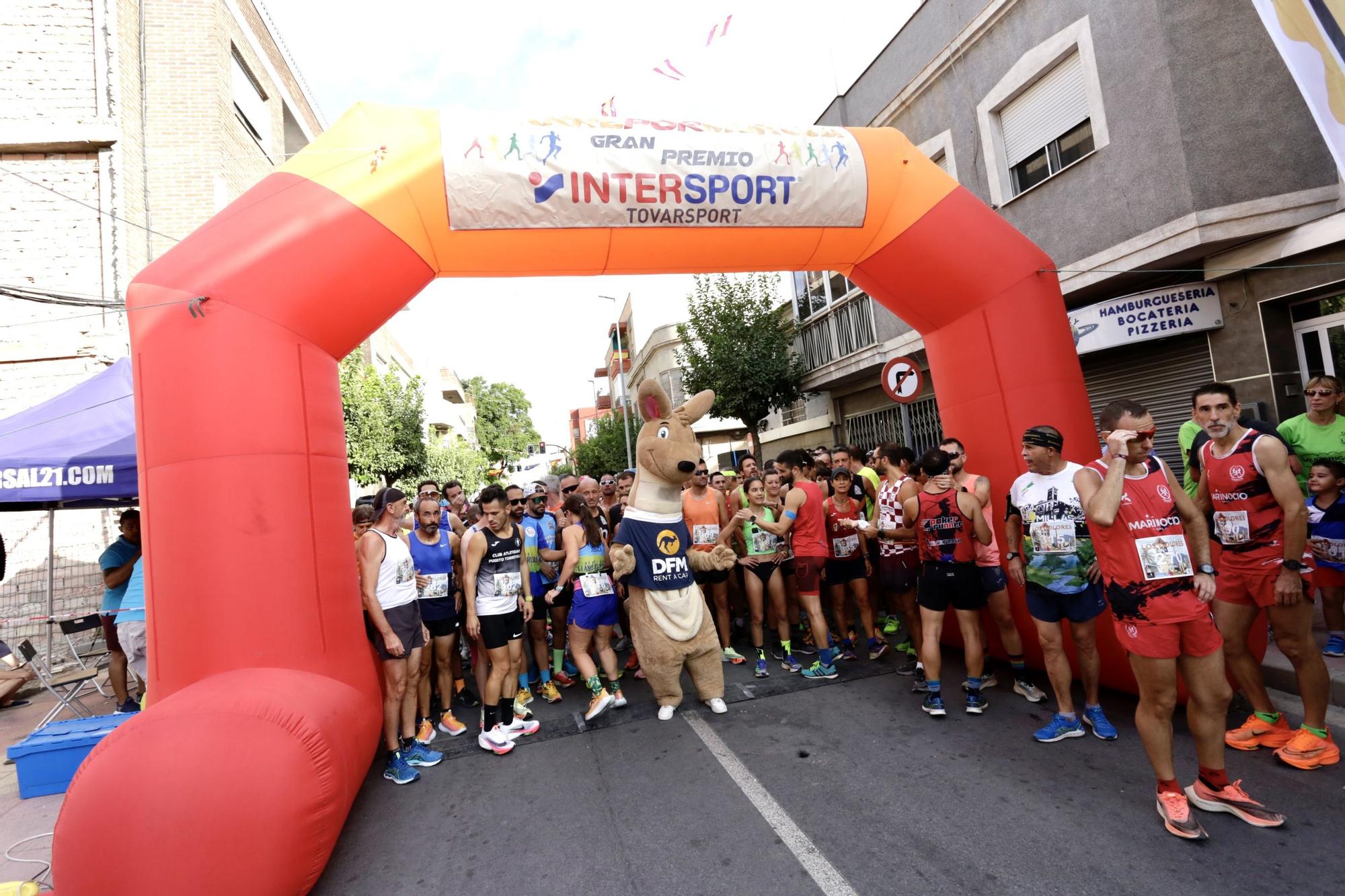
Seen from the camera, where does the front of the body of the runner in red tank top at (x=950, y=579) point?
away from the camera

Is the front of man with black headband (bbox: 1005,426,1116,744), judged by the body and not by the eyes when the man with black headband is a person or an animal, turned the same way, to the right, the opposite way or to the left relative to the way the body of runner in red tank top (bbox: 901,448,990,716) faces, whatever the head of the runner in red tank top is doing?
the opposite way

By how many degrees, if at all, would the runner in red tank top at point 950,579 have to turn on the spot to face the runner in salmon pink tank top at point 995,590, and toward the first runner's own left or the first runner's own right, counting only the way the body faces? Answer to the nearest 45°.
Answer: approximately 45° to the first runner's own right

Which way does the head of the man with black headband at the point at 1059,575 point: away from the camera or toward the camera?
toward the camera

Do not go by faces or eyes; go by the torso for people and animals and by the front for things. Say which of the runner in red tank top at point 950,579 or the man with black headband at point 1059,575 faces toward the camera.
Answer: the man with black headband

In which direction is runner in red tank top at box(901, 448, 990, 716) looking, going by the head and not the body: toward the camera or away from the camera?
away from the camera

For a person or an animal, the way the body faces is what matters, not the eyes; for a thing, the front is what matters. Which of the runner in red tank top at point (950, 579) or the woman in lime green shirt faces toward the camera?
the woman in lime green shirt

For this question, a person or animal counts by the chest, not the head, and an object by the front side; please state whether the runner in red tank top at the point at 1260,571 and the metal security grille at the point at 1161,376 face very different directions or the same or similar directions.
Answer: same or similar directions

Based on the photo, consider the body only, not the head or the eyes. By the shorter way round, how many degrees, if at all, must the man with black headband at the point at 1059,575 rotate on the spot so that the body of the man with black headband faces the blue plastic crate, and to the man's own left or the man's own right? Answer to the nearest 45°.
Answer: approximately 45° to the man's own right

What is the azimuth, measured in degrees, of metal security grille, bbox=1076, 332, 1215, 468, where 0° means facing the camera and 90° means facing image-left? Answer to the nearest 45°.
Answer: approximately 45°

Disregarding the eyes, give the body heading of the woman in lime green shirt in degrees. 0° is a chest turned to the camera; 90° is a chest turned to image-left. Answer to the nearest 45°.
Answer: approximately 0°

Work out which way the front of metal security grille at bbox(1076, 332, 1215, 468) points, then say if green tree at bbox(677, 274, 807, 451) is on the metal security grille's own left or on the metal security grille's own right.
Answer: on the metal security grille's own right

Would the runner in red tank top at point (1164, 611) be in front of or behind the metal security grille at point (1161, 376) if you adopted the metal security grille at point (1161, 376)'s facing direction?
in front
